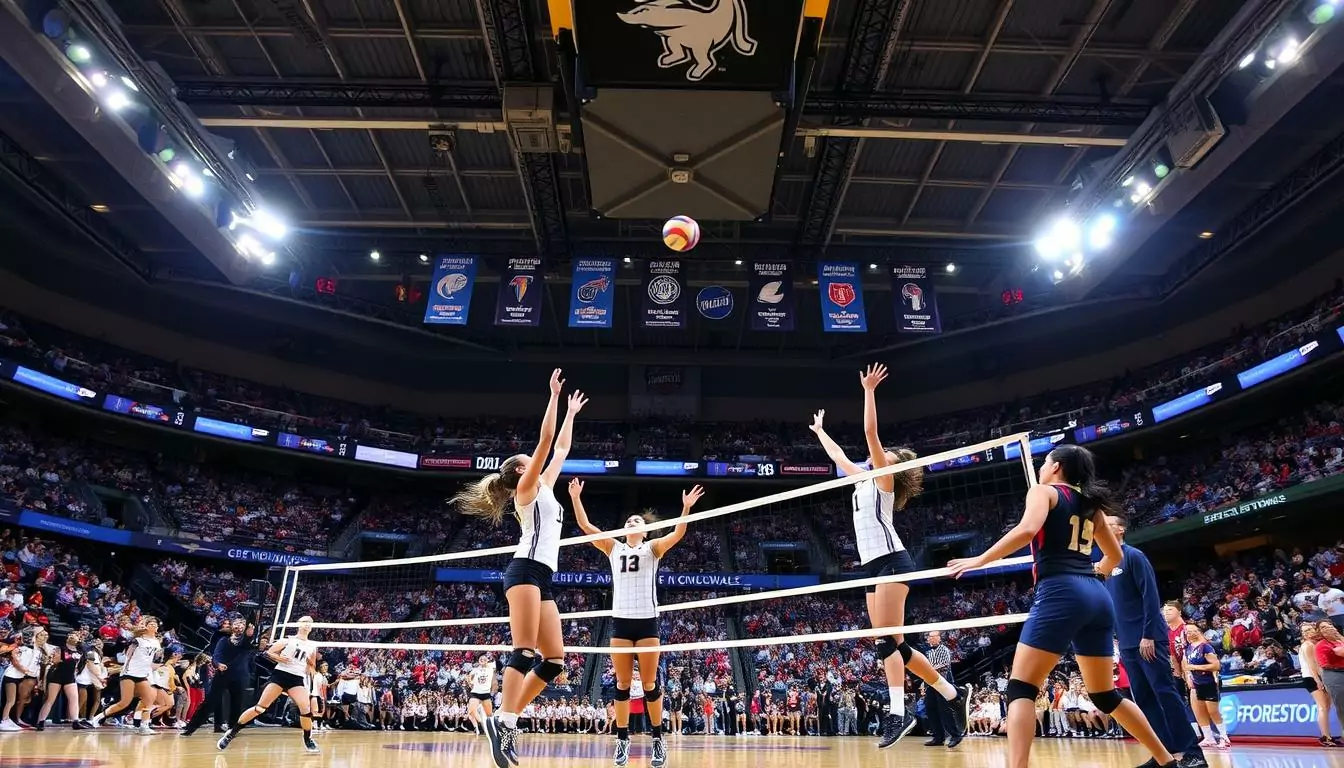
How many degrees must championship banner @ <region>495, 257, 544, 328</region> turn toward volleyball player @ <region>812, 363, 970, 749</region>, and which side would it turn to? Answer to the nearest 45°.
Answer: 0° — it already faces them

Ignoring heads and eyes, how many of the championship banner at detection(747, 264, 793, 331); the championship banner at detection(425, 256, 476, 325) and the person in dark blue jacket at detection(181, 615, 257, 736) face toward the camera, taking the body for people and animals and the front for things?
3

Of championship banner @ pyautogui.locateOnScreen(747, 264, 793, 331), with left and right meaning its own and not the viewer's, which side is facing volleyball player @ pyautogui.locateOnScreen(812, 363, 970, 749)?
front

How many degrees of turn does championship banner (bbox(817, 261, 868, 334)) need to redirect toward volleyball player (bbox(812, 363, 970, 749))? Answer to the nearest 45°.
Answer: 0° — it already faces them

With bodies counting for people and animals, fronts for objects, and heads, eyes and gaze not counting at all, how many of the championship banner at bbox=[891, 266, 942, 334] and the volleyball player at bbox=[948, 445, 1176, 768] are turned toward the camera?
1

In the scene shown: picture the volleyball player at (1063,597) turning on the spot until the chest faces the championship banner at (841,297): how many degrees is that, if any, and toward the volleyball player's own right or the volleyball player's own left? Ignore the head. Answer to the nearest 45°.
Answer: approximately 45° to the volleyball player's own right

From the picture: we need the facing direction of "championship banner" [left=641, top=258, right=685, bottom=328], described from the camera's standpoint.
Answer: facing the viewer

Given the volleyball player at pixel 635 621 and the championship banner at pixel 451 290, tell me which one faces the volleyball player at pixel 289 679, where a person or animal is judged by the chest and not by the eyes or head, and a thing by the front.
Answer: the championship banner

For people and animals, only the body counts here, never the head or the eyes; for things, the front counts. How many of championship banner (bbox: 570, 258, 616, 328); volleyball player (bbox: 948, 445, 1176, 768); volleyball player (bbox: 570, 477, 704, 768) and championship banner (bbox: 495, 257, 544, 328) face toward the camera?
3

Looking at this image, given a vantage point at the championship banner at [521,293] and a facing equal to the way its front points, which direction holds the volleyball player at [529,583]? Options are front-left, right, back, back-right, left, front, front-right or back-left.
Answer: front

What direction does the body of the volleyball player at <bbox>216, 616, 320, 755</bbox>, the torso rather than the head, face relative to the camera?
toward the camera

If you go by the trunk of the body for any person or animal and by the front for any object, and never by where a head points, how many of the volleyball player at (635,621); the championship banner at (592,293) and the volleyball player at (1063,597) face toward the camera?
2

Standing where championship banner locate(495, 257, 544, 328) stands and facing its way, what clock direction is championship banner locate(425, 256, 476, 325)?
championship banner locate(425, 256, 476, 325) is roughly at 3 o'clock from championship banner locate(495, 257, 544, 328).

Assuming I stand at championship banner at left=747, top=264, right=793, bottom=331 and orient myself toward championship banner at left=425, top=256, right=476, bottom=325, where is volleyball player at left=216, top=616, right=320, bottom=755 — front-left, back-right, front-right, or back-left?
front-left

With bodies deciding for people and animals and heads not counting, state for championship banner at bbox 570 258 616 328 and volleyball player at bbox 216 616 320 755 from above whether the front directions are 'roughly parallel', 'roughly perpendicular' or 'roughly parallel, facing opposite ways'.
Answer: roughly parallel

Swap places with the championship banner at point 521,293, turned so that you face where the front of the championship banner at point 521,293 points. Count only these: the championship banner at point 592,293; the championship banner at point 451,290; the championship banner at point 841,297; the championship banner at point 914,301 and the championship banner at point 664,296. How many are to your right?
1

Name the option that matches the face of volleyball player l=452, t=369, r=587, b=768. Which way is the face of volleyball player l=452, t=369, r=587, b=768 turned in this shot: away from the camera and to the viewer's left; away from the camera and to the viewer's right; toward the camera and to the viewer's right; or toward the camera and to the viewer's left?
away from the camera and to the viewer's right

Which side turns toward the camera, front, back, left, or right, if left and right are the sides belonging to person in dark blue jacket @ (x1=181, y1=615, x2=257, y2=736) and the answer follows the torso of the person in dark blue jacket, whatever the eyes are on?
front
